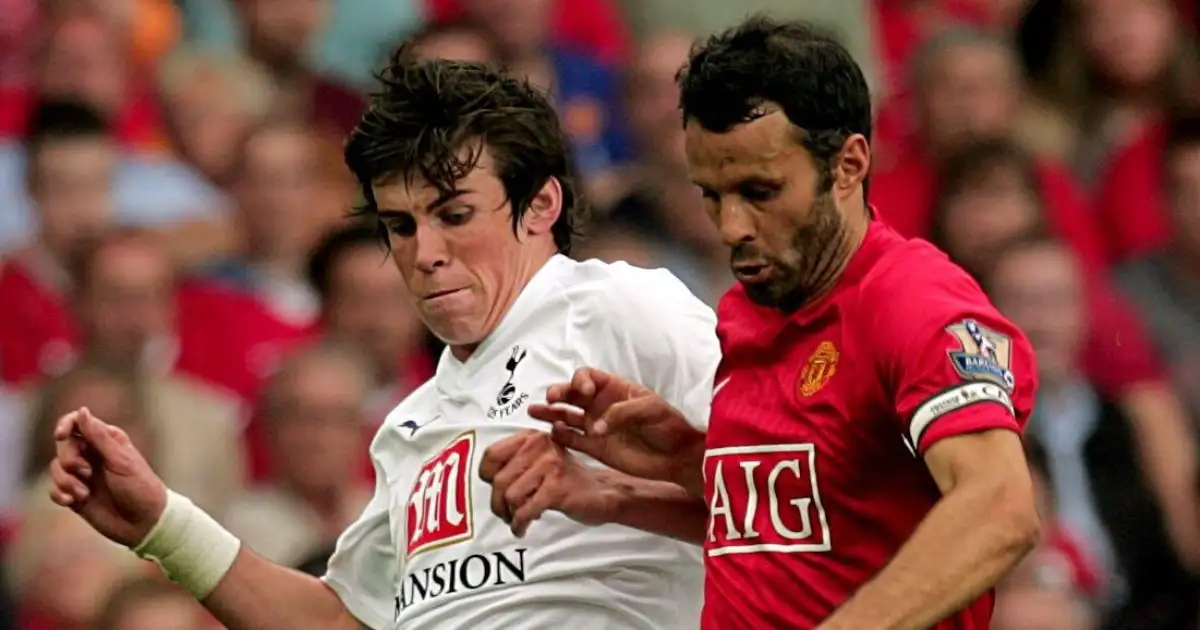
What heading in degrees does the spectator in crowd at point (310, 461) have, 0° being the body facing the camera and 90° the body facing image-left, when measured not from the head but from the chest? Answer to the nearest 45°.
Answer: approximately 0°

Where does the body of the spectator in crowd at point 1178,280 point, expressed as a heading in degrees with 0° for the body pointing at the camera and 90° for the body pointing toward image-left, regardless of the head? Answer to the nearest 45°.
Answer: approximately 0°
